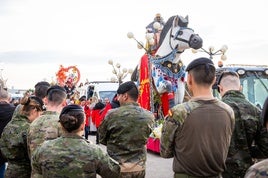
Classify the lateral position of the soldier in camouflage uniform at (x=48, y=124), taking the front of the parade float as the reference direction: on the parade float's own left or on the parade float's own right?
on the parade float's own right

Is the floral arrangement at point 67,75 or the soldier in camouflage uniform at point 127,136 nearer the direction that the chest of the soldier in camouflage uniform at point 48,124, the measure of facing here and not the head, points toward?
the floral arrangement

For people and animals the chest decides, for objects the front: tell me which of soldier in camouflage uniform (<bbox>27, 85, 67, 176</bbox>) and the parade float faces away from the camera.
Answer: the soldier in camouflage uniform

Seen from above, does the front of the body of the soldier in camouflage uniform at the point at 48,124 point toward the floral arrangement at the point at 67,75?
yes

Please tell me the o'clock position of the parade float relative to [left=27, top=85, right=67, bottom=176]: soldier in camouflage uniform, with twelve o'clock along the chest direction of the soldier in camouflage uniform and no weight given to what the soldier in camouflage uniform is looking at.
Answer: The parade float is roughly at 1 o'clock from the soldier in camouflage uniform.

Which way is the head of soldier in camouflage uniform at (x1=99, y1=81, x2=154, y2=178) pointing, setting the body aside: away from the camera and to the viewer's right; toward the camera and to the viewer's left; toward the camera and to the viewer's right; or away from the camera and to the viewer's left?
away from the camera and to the viewer's left

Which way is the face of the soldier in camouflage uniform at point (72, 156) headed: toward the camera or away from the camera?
away from the camera

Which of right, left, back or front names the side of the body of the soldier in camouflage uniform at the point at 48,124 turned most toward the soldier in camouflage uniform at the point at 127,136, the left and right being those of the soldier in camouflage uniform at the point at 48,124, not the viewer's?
right

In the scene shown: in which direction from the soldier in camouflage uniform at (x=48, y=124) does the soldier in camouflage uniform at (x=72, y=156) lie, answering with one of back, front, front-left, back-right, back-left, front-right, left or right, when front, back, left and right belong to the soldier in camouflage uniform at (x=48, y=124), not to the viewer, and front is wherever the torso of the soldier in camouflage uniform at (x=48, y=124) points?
back

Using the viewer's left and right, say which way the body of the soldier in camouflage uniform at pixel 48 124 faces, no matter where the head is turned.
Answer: facing away from the viewer

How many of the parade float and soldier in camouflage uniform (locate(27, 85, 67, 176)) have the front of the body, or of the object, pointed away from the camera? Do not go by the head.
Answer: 1

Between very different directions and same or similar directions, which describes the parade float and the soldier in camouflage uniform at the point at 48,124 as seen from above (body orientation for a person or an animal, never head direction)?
very different directions

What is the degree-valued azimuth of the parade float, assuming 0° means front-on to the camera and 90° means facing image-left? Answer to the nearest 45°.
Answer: approximately 315°
